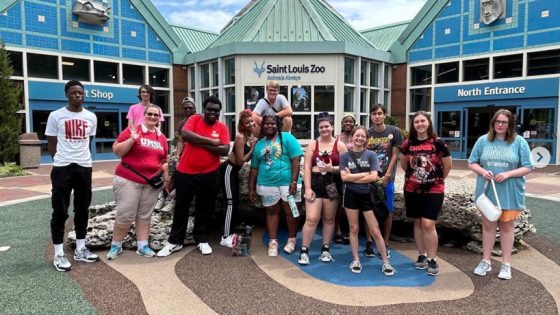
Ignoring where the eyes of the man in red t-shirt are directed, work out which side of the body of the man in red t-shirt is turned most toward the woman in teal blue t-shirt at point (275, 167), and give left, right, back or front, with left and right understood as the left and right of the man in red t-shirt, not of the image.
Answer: left

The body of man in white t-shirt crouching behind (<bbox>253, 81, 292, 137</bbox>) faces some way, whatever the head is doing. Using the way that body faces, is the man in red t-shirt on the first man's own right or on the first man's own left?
on the first man's own right

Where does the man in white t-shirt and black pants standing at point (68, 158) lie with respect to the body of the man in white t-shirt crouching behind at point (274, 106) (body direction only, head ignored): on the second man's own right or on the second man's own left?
on the second man's own right

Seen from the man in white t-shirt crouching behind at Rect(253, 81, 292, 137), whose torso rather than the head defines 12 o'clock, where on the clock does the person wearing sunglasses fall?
The person wearing sunglasses is roughly at 2 o'clock from the man in white t-shirt crouching behind.

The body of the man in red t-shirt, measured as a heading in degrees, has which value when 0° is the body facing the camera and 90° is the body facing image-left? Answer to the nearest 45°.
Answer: approximately 0°

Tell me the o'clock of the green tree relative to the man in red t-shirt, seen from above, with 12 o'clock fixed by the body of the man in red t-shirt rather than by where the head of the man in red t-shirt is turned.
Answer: The green tree is roughly at 5 o'clock from the man in red t-shirt.

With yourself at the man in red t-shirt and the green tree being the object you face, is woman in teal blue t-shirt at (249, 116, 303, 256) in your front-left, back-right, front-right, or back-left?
back-right

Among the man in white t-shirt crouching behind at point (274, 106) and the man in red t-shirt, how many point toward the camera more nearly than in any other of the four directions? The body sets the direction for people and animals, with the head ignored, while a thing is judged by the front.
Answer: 2

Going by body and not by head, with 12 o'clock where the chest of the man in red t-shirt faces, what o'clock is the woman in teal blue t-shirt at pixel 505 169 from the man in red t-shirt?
The woman in teal blue t-shirt is roughly at 10 o'clock from the man in red t-shirt.

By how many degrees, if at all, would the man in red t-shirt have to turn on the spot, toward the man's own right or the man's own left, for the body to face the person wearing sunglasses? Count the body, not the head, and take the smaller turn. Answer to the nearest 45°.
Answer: approximately 90° to the man's own right

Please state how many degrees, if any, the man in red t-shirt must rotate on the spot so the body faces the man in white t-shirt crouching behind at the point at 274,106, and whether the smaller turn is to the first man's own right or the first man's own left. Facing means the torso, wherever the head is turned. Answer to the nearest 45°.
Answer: approximately 135° to the first man's own left
